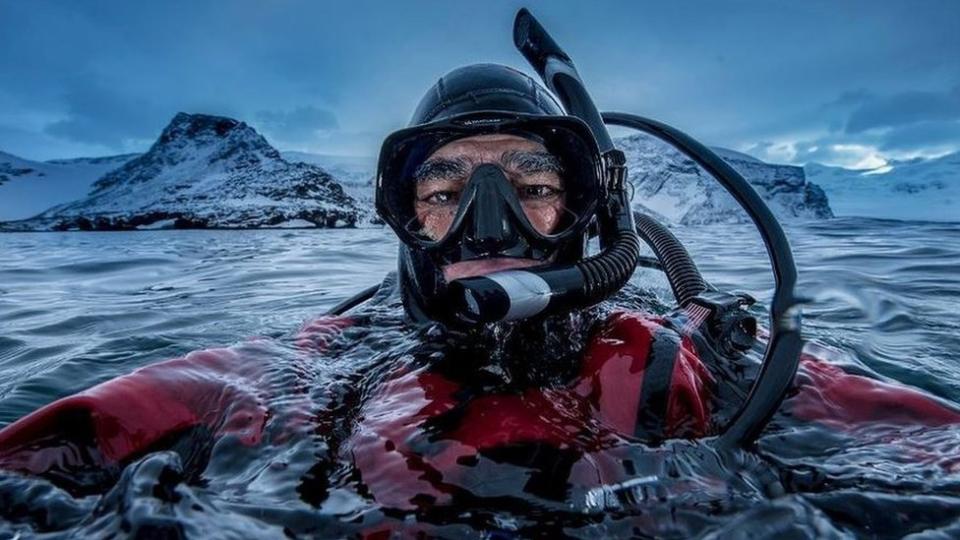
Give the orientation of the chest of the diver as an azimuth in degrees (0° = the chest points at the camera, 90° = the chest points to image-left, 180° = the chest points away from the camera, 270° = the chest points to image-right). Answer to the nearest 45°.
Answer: approximately 0°
